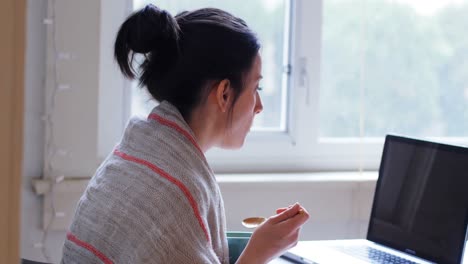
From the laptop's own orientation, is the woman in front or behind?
in front

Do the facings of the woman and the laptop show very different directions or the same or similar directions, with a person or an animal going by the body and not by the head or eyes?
very different directions

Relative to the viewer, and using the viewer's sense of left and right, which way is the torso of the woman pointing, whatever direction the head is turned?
facing away from the viewer and to the right of the viewer

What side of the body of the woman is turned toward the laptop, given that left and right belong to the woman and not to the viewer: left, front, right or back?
front

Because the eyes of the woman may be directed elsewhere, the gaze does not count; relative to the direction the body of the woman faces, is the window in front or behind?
in front

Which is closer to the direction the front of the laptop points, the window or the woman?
the woman

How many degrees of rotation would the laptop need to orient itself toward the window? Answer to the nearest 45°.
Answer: approximately 135° to its right
